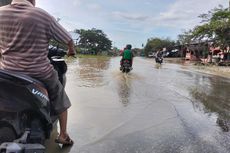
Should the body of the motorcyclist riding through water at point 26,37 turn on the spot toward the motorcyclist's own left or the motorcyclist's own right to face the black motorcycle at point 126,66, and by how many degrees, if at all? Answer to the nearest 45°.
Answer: approximately 45° to the motorcyclist's own left

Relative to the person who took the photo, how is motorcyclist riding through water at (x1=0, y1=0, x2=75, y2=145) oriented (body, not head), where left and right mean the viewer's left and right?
facing away from the viewer and to the right of the viewer
